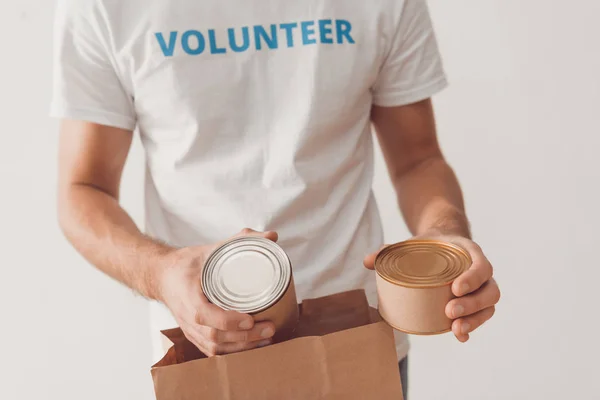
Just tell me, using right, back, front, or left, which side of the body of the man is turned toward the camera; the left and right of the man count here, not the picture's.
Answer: front
